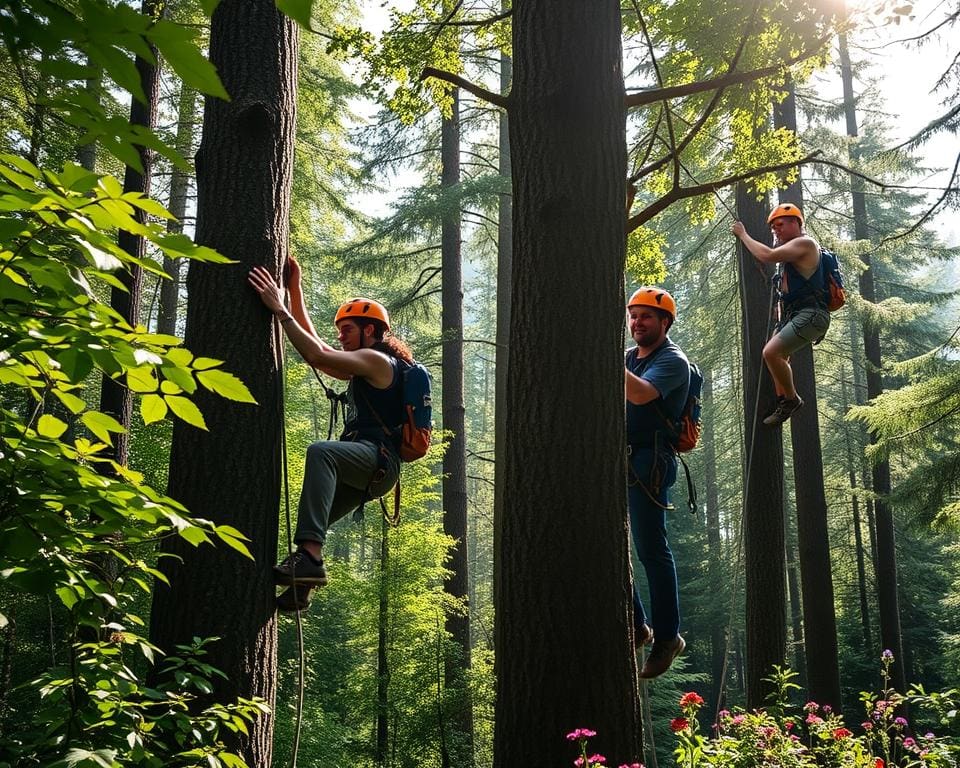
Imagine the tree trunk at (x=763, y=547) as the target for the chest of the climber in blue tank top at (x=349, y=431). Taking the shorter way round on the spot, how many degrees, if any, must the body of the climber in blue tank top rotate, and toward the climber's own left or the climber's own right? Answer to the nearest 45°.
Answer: approximately 135° to the climber's own right

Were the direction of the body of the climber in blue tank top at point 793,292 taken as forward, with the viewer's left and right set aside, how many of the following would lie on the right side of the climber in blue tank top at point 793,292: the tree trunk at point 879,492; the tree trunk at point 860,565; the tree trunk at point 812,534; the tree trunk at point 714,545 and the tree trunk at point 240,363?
4

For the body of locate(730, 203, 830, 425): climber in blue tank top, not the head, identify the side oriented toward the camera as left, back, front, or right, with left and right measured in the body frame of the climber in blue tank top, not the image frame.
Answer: left

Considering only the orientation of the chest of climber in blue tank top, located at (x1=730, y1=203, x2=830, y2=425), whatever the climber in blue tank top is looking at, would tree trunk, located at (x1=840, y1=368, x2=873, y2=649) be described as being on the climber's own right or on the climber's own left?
on the climber's own right

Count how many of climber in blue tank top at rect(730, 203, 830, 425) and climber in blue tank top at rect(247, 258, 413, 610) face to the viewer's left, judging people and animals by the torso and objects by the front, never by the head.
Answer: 2

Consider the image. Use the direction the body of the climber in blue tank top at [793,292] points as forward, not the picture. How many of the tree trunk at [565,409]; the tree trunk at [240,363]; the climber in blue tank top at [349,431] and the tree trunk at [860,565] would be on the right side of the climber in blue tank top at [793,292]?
1

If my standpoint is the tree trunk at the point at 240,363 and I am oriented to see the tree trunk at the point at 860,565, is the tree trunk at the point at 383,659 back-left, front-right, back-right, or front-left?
front-left

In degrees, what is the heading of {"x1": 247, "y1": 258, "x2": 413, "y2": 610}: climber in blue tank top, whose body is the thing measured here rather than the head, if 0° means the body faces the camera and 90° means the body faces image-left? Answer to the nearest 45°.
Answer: approximately 90°
